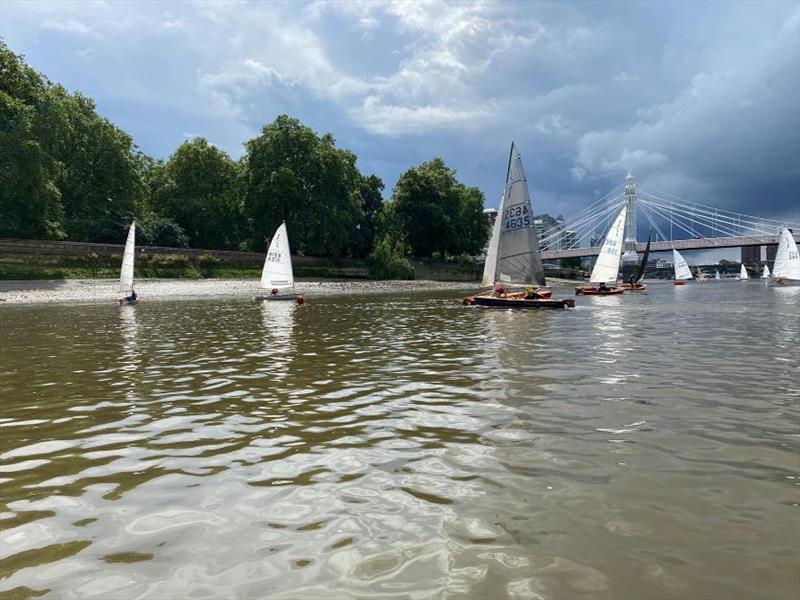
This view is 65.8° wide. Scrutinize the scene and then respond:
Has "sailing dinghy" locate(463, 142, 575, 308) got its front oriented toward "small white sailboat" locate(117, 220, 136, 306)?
yes

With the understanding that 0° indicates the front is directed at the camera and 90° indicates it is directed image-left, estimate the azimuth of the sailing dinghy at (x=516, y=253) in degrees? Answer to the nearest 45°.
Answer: approximately 90°

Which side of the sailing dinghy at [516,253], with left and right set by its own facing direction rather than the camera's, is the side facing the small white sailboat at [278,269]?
front

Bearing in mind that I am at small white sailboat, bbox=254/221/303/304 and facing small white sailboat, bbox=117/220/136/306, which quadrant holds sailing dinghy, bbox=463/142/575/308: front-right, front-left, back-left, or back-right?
back-left
